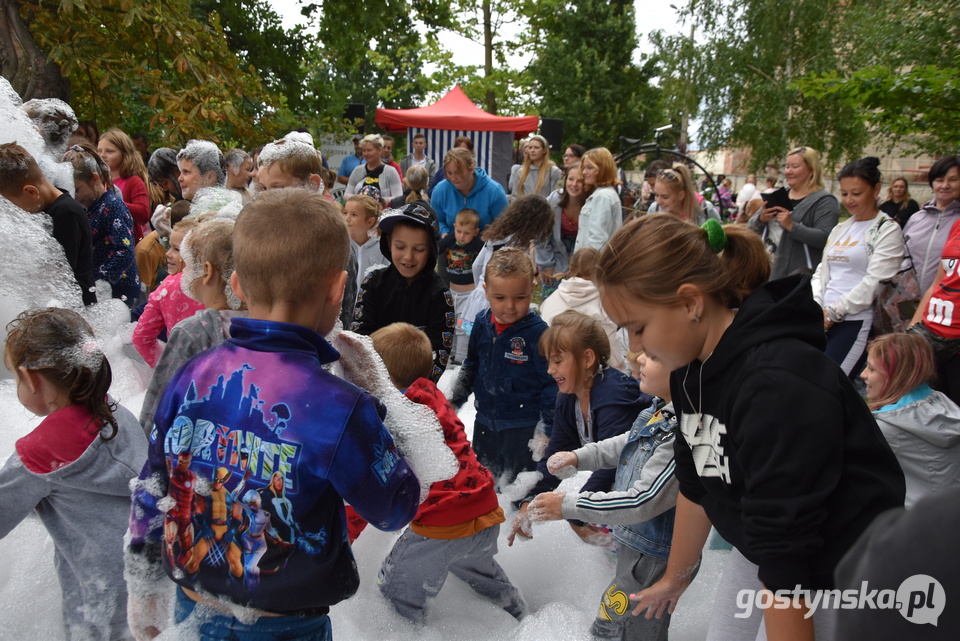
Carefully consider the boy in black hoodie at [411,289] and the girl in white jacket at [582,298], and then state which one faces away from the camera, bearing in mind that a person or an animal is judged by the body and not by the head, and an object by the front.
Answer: the girl in white jacket

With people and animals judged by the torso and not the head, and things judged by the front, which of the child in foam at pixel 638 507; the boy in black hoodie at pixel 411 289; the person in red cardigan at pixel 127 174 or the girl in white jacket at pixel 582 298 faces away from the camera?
the girl in white jacket

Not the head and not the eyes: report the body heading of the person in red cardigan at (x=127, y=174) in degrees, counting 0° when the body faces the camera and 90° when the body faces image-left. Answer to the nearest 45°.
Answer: approximately 45°

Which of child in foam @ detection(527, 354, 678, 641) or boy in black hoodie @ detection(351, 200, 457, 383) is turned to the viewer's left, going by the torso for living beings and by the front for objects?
the child in foam

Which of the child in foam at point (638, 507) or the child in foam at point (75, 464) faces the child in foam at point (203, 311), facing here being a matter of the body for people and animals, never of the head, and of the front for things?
the child in foam at point (638, 507)

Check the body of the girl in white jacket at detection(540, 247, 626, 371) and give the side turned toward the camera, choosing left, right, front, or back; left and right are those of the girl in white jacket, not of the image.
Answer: back

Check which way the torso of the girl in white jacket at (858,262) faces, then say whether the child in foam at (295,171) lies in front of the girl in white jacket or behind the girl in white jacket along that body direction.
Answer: in front
